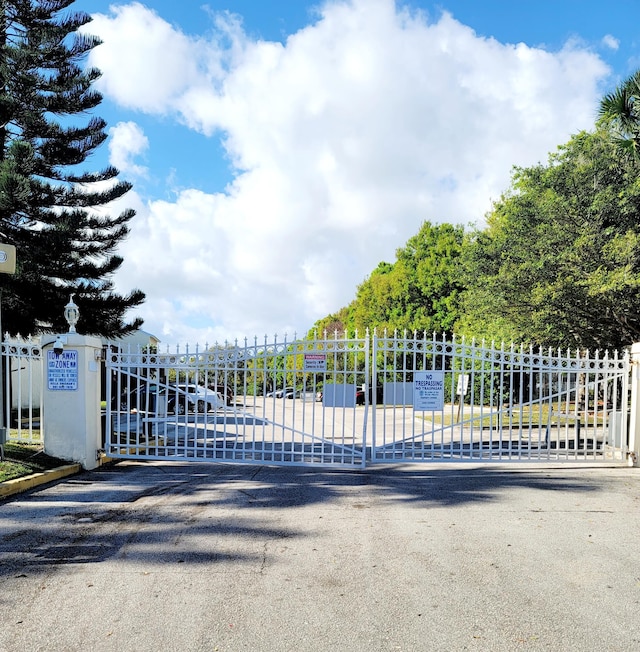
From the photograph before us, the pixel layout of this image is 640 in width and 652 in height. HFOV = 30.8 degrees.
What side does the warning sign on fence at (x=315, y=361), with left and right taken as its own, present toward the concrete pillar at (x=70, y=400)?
right

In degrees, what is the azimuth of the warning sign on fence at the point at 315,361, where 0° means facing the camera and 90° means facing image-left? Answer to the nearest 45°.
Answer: approximately 0°

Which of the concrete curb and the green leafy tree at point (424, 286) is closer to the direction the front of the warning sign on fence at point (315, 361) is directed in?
the concrete curb

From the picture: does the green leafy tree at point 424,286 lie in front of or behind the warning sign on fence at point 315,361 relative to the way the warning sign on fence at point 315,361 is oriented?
behind

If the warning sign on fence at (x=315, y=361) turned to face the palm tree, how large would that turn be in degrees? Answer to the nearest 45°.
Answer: approximately 135° to its left
